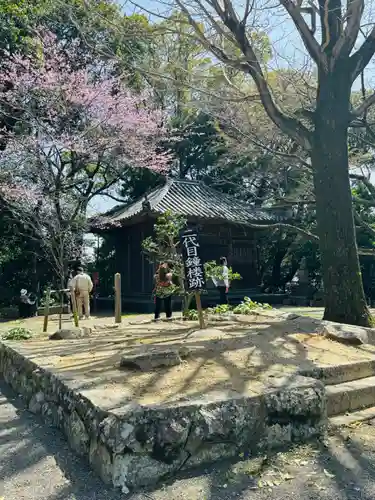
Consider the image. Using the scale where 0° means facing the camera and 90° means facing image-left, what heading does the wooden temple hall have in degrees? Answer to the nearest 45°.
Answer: approximately 315°

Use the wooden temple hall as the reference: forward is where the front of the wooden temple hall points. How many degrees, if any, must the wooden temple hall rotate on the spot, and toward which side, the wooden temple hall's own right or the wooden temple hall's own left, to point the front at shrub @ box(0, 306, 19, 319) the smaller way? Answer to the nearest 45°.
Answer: approximately 135° to the wooden temple hall's own right

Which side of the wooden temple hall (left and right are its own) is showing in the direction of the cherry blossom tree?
right

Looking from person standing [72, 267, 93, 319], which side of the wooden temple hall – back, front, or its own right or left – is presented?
right

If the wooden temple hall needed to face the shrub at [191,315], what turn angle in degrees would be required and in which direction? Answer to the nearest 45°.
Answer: approximately 45° to its right
